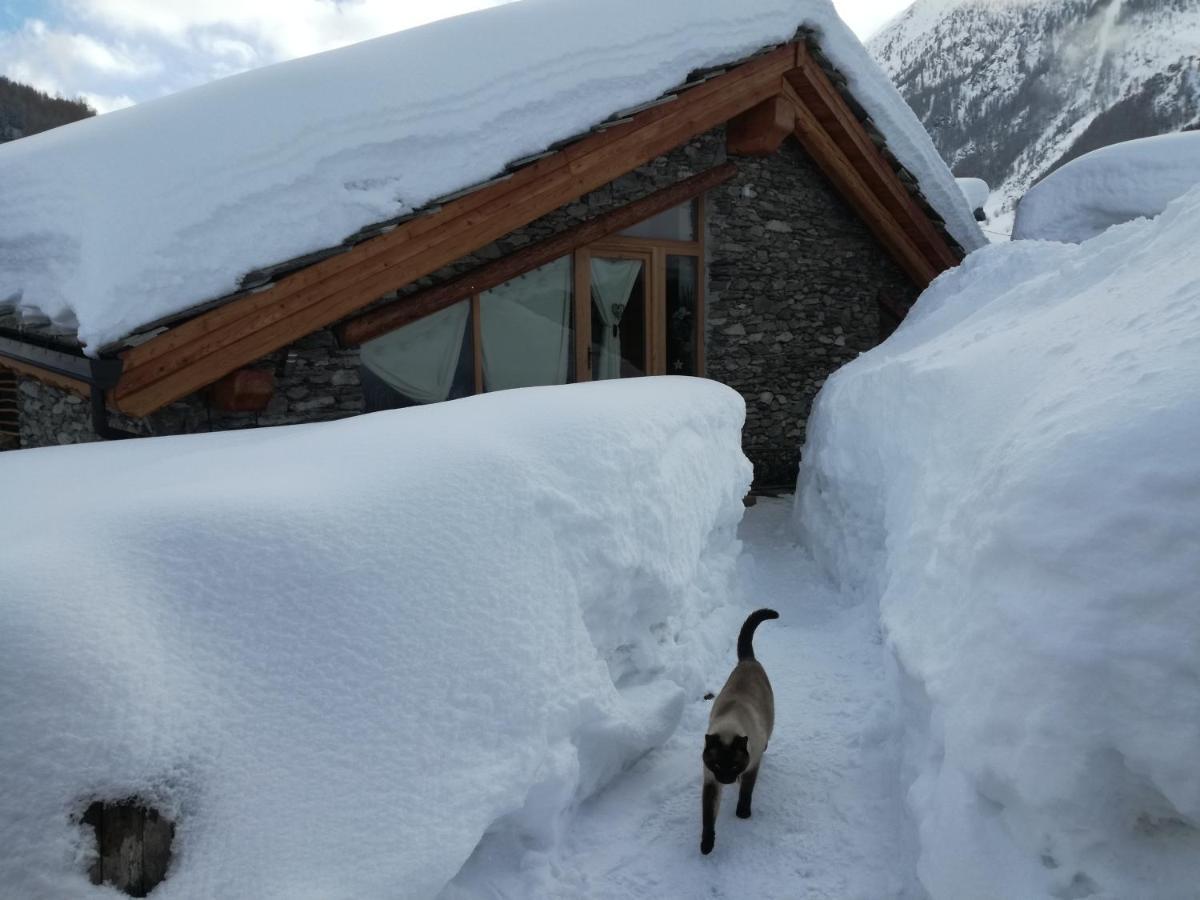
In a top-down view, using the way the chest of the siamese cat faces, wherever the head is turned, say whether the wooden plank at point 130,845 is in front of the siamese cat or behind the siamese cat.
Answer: in front

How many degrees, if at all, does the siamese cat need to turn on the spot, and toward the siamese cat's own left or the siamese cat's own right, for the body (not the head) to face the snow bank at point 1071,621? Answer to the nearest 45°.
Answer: approximately 45° to the siamese cat's own left

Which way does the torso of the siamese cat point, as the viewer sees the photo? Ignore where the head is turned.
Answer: toward the camera
